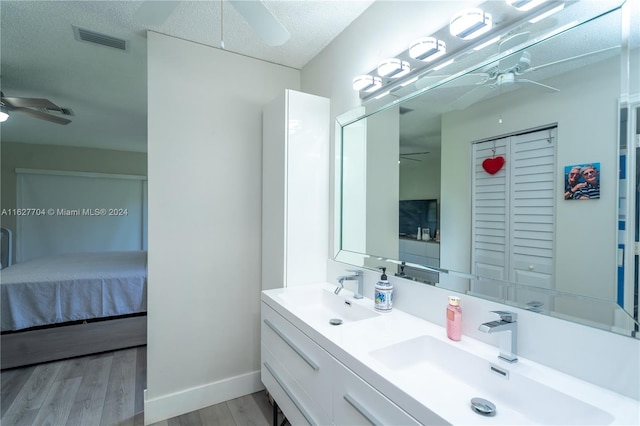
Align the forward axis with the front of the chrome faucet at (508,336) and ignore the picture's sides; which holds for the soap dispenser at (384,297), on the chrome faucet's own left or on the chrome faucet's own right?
on the chrome faucet's own right

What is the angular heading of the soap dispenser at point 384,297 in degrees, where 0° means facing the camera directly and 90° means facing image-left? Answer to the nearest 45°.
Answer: approximately 45°

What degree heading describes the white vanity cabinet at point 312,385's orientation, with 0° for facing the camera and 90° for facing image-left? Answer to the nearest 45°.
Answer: approximately 45°

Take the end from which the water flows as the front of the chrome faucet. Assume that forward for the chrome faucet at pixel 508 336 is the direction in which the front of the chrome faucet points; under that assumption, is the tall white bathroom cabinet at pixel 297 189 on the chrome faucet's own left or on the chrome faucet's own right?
on the chrome faucet's own right
